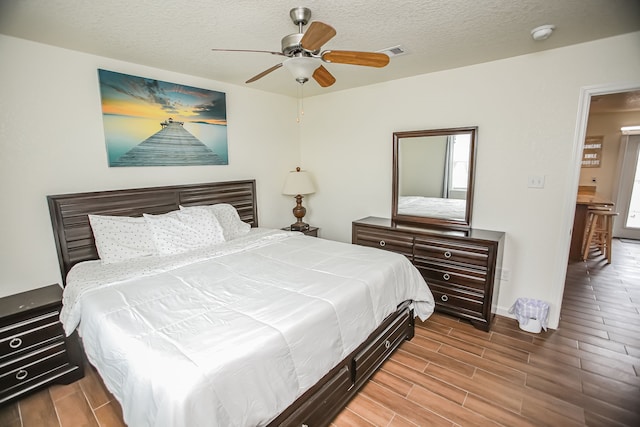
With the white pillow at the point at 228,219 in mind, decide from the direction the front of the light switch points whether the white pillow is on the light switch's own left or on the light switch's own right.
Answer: on the light switch's own right

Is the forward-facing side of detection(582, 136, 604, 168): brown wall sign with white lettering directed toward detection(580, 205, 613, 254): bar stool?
yes

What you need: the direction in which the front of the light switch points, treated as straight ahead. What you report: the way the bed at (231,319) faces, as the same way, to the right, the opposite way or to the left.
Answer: to the left

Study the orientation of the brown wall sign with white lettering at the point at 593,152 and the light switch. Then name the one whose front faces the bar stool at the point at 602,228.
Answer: the brown wall sign with white lettering

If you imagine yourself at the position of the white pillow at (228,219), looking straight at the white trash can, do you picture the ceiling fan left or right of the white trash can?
right

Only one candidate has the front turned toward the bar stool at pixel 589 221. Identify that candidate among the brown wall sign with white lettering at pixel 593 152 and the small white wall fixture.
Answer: the brown wall sign with white lettering

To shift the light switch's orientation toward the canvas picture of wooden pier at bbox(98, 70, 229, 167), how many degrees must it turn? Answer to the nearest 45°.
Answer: approximately 45° to its right

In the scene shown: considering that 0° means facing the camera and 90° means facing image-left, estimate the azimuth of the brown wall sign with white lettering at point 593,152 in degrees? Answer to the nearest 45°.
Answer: approximately 0°

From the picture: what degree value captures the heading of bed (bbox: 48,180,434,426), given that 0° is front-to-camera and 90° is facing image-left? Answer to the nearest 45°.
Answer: approximately 315°
